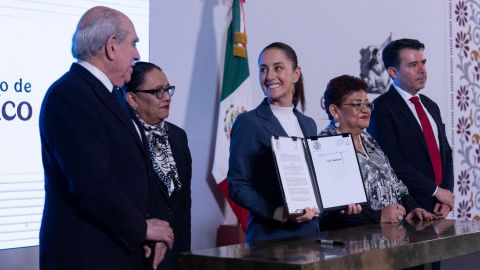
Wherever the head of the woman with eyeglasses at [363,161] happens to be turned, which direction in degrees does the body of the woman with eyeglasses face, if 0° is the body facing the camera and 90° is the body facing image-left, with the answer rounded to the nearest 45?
approximately 315°

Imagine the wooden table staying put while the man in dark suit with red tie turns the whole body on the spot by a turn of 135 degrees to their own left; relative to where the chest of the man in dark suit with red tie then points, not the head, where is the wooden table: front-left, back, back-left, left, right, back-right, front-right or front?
back

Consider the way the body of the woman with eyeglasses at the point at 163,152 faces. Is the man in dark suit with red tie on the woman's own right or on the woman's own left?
on the woman's own left

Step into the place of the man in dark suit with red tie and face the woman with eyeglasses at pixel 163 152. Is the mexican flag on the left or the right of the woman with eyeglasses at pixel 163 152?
right

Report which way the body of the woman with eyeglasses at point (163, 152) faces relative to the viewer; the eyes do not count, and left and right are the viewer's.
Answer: facing the viewer and to the right of the viewer

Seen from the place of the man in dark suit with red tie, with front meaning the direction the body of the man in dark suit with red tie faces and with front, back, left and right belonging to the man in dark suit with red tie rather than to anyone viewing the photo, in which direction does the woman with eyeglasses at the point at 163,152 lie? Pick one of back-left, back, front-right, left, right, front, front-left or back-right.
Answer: right

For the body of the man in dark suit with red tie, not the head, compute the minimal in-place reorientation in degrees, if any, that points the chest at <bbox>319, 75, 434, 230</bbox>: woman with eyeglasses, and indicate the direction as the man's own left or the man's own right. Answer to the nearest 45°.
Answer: approximately 45° to the man's own right

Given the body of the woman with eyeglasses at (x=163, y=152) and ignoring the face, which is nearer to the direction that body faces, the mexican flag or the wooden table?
the wooden table

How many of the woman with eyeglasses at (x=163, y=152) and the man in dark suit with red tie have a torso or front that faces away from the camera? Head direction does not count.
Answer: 0
